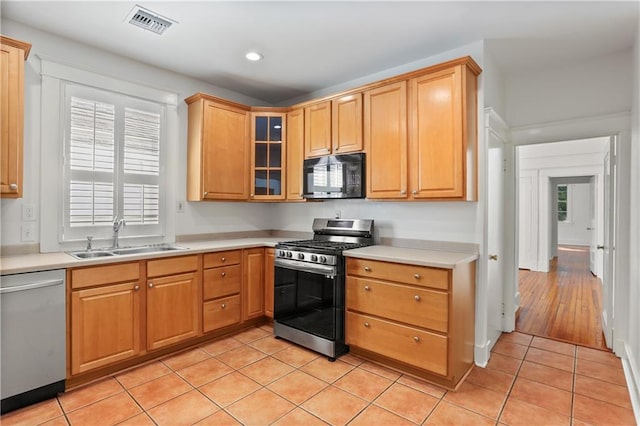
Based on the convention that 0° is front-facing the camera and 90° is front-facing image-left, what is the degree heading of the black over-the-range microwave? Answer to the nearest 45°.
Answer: approximately 45°

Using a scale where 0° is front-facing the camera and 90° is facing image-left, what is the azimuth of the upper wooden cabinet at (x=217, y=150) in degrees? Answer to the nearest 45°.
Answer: approximately 315°

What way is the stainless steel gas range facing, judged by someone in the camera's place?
facing the viewer and to the left of the viewer

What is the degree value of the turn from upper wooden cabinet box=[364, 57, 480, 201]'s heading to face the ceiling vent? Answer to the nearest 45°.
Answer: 0° — it already faces it

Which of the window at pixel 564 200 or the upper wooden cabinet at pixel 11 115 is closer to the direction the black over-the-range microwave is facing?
the upper wooden cabinet

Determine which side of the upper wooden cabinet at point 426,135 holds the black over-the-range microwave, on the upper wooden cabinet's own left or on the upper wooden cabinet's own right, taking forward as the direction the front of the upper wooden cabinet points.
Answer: on the upper wooden cabinet's own right

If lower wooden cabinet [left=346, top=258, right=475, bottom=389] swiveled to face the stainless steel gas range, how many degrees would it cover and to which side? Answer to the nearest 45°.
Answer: approximately 45° to its right

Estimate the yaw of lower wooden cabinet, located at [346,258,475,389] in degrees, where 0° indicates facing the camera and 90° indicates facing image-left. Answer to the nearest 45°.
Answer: approximately 45°

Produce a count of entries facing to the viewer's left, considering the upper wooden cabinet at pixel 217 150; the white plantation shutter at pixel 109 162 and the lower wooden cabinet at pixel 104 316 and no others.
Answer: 0

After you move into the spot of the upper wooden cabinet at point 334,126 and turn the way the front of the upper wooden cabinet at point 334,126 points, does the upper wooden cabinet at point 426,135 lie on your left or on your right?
on your left
